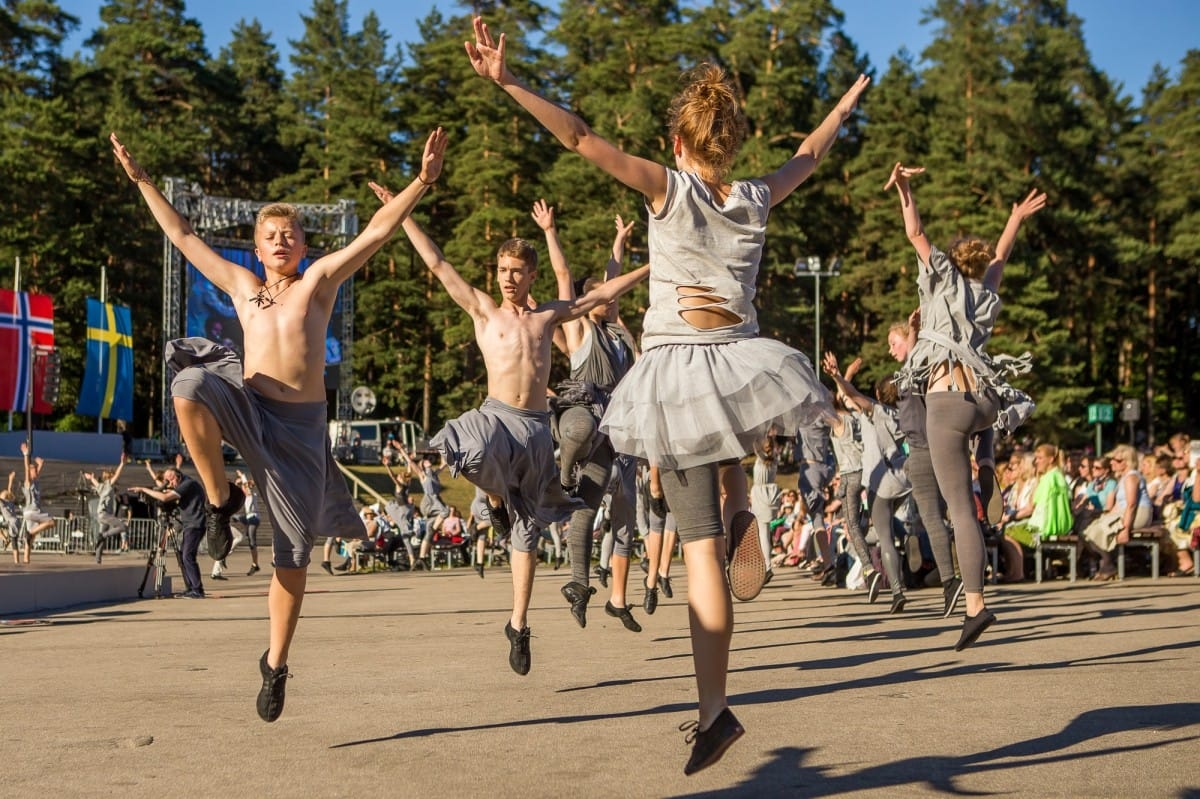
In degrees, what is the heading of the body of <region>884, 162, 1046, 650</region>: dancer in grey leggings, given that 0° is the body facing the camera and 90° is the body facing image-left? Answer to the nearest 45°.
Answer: approximately 135°

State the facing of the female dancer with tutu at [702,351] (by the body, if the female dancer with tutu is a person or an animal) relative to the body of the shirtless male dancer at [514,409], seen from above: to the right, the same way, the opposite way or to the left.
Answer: the opposite way

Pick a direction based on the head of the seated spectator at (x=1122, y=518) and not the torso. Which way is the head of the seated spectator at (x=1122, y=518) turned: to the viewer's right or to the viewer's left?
to the viewer's left

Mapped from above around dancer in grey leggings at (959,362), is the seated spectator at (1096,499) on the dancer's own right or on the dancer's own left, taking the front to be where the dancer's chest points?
on the dancer's own right

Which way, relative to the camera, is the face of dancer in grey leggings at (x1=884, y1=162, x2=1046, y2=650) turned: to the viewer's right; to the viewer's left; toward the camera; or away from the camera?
away from the camera

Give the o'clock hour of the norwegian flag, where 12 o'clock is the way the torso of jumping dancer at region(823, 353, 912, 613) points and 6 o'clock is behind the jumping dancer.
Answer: The norwegian flag is roughly at 12 o'clock from the jumping dancer.

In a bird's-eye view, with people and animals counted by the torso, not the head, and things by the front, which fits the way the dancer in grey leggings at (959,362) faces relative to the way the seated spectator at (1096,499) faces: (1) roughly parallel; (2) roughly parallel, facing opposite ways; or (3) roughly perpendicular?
roughly perpendicular

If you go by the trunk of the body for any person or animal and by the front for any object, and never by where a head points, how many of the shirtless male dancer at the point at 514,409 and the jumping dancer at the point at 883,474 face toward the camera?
1

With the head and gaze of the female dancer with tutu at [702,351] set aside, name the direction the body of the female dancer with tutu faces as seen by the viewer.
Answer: away from the camera
